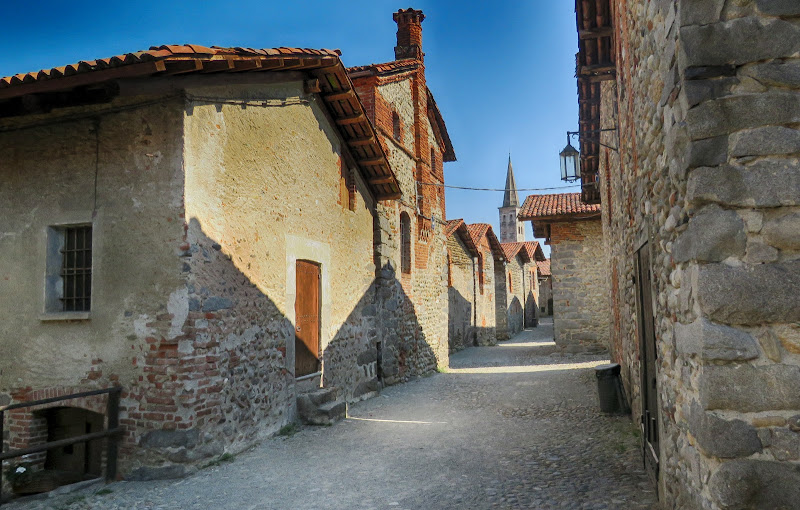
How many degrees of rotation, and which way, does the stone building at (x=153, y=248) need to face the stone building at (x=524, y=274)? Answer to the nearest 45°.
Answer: approximately 90° to its left

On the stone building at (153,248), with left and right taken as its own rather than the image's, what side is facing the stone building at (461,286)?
left

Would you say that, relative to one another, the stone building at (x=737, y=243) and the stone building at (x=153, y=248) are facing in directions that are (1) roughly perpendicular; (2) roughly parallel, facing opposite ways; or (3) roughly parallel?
roughly parallel, facing opposite ways

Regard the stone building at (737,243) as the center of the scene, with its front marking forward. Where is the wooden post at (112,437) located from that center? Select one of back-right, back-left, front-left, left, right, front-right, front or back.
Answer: front

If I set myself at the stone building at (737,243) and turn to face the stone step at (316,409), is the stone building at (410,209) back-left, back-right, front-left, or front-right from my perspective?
front-right

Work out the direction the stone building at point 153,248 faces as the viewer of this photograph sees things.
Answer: facing the viewer and to the right of the viewer

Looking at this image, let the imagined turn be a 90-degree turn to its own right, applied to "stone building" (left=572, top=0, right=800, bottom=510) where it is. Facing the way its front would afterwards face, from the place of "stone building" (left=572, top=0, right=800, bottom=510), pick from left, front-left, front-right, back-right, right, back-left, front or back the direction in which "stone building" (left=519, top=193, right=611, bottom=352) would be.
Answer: front

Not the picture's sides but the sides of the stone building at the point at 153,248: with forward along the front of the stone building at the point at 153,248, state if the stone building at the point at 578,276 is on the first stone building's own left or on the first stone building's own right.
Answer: on the first stone building's own left

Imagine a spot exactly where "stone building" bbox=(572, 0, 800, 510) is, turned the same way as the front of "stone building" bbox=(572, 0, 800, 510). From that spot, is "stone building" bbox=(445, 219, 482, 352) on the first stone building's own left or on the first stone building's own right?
on the first stone building's own right

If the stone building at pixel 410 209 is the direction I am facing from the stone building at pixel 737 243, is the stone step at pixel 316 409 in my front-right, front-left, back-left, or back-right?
front-left

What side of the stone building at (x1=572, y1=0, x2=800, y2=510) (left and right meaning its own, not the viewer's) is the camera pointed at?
left

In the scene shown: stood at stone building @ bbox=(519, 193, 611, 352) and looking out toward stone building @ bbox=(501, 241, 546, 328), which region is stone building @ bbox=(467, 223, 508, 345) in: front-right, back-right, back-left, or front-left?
front-left

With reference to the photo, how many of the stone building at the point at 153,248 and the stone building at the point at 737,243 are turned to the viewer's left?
1

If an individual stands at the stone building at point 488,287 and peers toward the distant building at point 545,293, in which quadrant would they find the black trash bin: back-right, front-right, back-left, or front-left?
back-right
